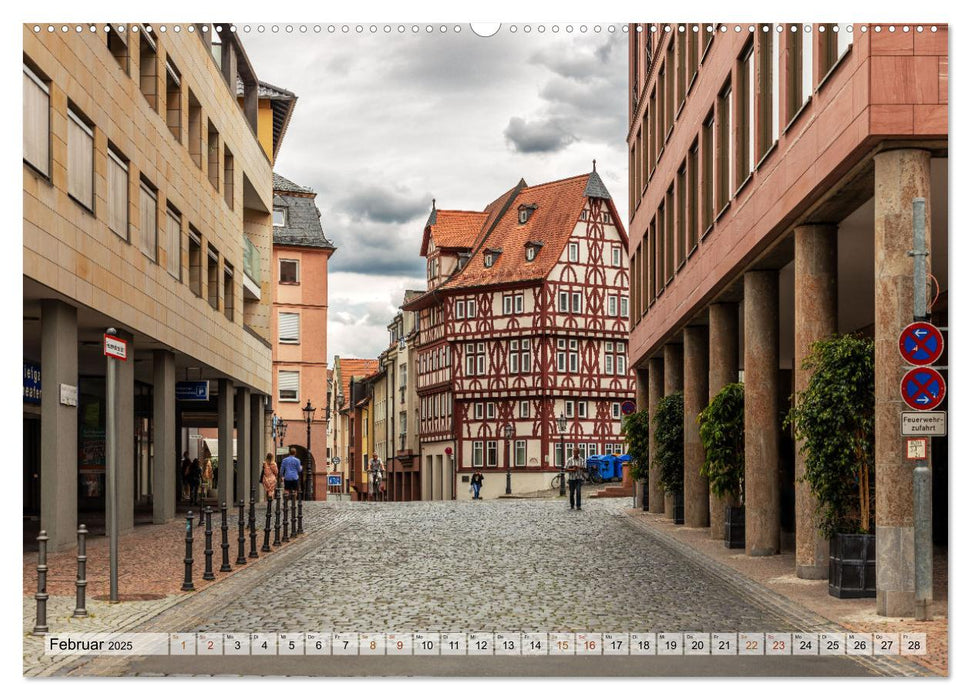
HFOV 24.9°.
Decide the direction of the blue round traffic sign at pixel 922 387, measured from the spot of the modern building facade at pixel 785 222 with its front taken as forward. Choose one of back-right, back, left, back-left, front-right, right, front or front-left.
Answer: front-left

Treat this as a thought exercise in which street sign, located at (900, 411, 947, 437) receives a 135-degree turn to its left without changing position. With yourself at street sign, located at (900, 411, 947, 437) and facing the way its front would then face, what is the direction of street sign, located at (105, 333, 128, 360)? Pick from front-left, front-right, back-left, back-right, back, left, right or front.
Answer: back-left

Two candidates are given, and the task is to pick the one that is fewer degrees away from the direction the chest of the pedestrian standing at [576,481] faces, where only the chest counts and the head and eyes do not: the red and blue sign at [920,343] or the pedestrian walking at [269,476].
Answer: the red and blue sign

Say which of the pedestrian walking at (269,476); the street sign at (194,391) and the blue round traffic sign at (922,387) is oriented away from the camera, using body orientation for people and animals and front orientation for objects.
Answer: the pedestrian walking

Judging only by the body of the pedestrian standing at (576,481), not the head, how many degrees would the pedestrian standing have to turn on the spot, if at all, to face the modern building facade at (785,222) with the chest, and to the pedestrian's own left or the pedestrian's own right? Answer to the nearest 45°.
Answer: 0° — they already face it

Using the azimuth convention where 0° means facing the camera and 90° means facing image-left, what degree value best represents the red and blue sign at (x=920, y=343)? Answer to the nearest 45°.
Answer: approximately 0°

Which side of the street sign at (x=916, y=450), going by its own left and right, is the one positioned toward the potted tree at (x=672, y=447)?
back

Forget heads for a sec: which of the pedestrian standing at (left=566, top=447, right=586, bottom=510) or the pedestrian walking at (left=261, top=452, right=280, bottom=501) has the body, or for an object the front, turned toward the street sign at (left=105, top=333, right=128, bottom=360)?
the pedestrian standing at (left=566, top=447, right=586, bottom=510)

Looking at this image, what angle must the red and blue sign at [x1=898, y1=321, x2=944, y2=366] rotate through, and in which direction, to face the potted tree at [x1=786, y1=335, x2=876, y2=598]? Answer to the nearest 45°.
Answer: approximately 180°

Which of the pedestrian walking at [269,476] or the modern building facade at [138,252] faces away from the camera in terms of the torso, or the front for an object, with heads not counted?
the pedestrian walking
